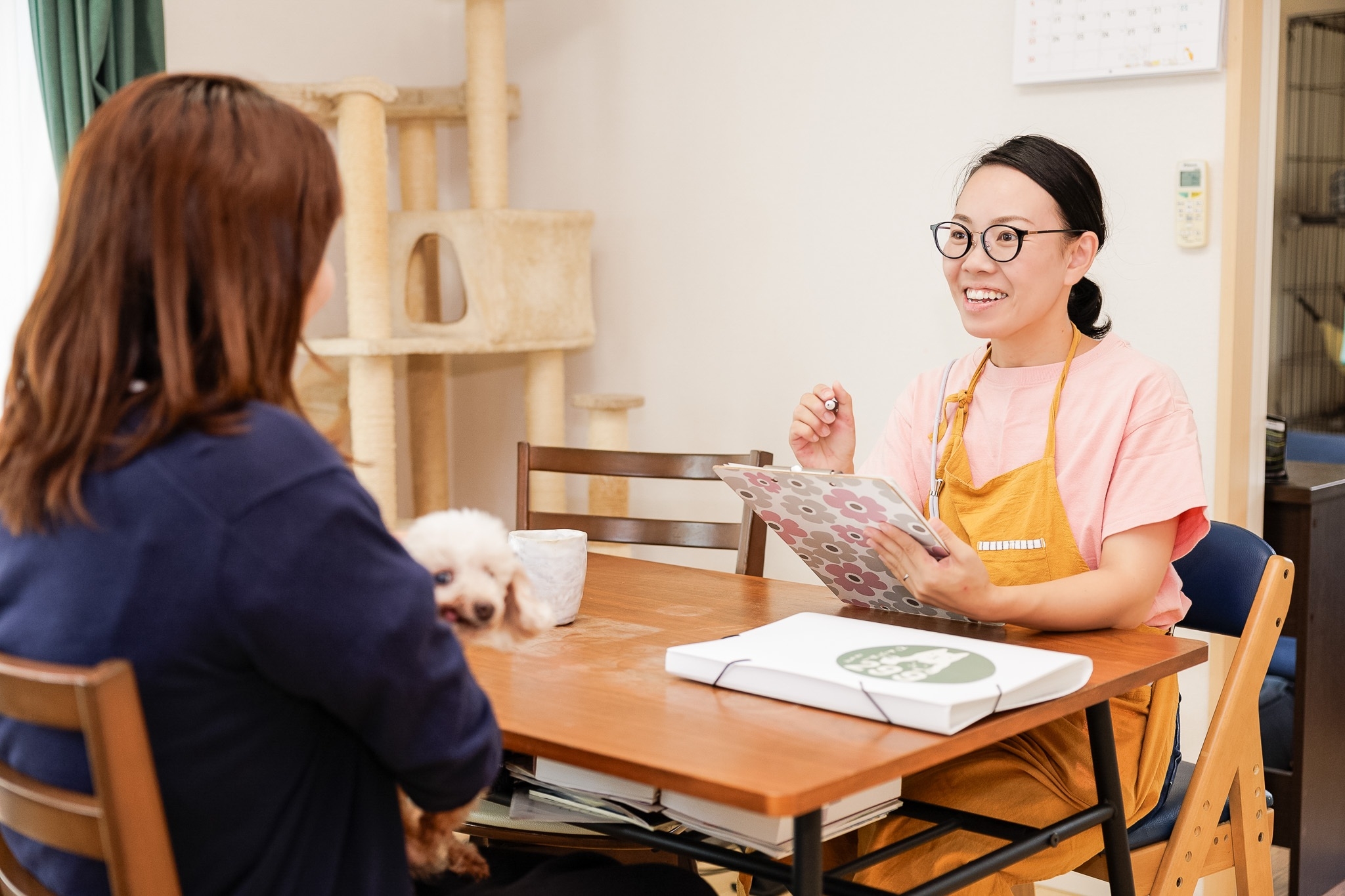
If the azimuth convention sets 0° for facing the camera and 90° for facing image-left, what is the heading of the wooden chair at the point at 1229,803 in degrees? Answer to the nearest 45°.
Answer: approximately 45°

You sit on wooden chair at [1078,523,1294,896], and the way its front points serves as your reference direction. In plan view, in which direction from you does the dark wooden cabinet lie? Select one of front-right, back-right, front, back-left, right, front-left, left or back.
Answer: back-right

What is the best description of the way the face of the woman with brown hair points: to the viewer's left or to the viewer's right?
to the viewer's right

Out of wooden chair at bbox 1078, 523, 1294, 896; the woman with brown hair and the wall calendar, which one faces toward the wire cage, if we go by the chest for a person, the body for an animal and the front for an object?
the woman with brown hair

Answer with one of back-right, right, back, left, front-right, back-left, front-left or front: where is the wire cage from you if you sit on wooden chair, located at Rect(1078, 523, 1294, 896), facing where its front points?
back-right

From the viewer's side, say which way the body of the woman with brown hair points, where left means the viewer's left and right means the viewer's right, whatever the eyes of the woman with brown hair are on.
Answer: facing away from the viewer and to the right of the viewer

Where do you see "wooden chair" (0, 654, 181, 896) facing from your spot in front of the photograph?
facing away from the viewer and to the right of the viewer

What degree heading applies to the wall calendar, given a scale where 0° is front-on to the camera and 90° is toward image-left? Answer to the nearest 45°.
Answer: approximately 45°
